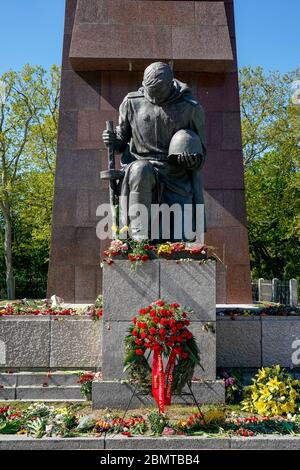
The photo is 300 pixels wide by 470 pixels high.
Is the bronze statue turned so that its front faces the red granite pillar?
no

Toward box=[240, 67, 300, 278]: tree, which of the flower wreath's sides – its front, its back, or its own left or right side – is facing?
back

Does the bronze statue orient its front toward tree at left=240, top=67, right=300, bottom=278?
no

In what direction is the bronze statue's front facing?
toward the camera

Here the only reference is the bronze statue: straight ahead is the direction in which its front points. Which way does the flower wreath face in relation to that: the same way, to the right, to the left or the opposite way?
the same way

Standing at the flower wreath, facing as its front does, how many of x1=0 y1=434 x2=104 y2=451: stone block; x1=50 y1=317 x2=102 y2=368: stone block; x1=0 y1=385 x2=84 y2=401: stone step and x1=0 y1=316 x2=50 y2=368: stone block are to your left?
0

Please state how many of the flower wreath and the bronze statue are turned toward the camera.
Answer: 2

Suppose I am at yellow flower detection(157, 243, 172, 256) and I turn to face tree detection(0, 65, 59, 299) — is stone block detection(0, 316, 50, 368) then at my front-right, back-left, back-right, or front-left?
front-left

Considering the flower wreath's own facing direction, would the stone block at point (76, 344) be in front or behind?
behind

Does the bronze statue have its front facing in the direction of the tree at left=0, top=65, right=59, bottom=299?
no

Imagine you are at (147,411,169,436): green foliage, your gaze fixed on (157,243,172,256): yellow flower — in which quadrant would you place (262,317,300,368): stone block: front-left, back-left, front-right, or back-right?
front-right

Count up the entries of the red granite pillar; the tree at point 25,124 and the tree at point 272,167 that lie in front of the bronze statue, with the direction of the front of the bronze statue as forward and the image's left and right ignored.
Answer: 0

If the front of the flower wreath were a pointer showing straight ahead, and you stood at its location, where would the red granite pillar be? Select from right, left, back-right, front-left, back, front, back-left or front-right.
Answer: back

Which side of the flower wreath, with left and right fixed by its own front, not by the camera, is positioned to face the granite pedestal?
back

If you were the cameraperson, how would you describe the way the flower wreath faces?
facing the viewer

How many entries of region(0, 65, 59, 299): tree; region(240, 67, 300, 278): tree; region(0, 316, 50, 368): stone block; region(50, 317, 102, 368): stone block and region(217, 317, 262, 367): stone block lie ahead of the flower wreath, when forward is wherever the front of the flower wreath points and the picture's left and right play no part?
0
